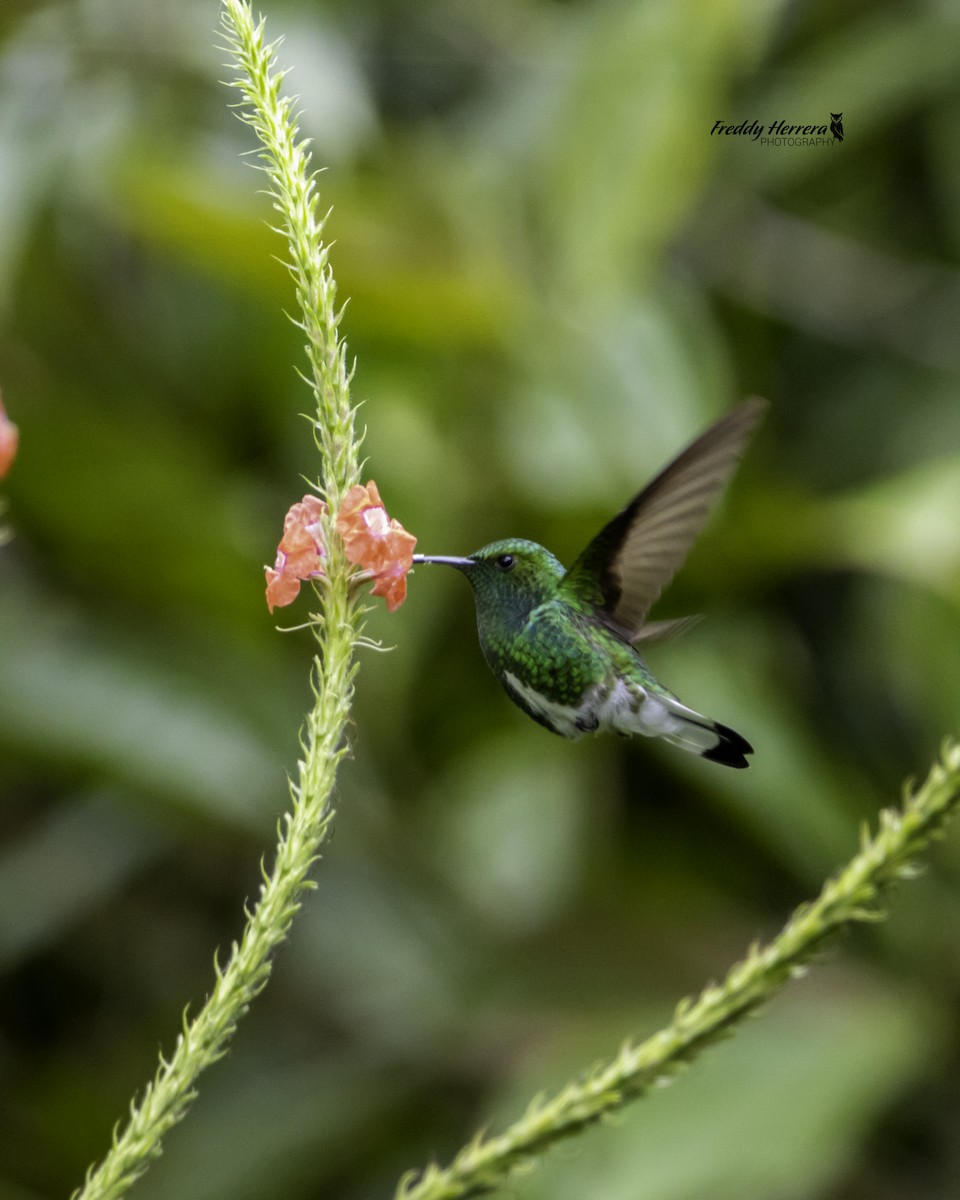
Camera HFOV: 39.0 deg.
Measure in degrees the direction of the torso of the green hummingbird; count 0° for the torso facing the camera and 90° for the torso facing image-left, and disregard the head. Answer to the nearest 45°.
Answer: approximately 90°

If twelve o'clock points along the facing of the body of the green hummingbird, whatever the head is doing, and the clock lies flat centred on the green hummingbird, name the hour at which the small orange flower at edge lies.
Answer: The small orange flower at edge is roughly at 11 o'clock from the green hummingbird.
